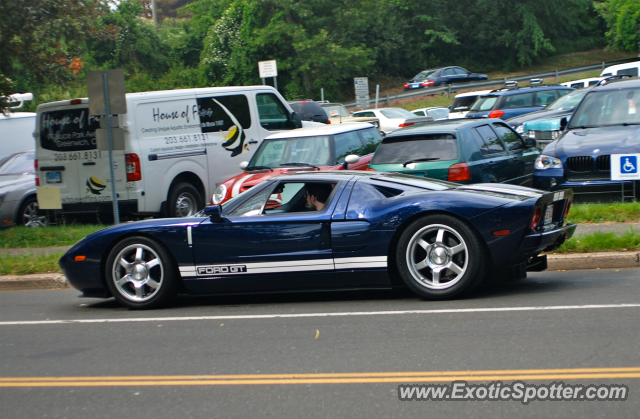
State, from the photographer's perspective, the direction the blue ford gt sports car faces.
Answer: facing to the left of the viewer

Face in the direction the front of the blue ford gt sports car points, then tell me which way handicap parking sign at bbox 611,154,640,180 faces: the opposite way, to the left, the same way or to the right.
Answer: to the left

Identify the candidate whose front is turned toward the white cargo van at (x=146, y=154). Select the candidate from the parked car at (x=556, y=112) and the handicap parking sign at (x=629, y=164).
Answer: the parked car

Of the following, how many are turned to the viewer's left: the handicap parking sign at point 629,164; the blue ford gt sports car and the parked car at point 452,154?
1

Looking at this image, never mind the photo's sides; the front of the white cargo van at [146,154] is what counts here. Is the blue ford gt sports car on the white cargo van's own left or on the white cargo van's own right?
on the white cargo van's own right

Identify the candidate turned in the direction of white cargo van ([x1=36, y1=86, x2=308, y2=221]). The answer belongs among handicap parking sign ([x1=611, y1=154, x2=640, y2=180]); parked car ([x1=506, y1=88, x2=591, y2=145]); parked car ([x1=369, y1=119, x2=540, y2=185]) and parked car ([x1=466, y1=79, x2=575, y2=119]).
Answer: parked car ([x1=506, y1=88, x2=591, y2=145])

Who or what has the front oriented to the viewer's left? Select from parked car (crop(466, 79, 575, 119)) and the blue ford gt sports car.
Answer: the blue ford gt sports car

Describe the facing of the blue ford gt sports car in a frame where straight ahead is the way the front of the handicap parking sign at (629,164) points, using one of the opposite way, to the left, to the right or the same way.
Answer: to the right

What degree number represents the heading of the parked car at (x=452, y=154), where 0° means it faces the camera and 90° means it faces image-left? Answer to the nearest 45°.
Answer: approximately 225°

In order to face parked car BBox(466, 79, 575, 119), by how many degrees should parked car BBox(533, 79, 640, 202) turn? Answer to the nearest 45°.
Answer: approximately 135° to its right

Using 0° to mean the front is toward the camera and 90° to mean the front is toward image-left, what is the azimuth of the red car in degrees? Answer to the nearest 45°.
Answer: approximately 45°

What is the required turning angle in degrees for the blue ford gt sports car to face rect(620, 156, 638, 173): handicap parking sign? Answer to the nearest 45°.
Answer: approximately 135° to its right

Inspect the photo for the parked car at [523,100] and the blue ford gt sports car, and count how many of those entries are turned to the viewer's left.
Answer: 1

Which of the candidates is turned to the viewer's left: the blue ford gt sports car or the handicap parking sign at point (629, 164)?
the blue ford gt sports car
